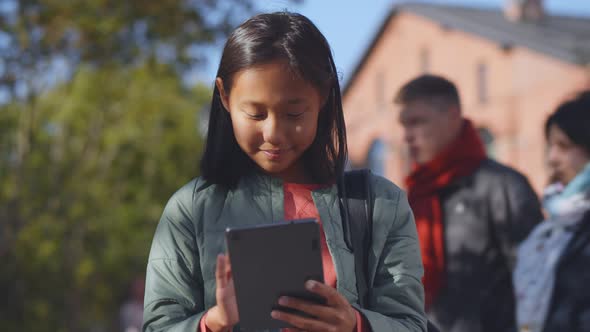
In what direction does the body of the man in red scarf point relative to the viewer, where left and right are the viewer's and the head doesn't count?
facing the viewer and to the left of the viewer

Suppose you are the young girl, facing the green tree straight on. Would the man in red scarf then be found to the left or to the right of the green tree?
right

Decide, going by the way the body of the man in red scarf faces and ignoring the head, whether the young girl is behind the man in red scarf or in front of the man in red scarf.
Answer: in front

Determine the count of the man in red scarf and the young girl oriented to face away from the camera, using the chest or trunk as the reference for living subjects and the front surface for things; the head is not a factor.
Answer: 0

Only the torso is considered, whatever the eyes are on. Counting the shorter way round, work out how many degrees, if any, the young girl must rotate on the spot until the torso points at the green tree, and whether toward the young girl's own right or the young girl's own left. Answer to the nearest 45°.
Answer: approximately 180°

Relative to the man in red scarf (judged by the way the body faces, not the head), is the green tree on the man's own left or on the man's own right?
on the man's own right

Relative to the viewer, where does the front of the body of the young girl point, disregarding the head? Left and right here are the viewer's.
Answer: facing the viewer

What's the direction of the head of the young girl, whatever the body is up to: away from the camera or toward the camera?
toward the camera

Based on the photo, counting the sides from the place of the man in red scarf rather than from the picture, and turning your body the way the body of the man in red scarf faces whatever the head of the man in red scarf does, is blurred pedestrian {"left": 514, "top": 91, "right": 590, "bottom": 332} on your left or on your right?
on your left

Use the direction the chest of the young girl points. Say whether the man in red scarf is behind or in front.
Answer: behind
